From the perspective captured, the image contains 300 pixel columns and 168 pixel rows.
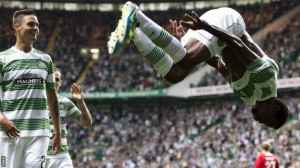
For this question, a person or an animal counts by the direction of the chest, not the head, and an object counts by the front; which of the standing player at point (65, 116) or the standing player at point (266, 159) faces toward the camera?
the standing player at point (65, 116)

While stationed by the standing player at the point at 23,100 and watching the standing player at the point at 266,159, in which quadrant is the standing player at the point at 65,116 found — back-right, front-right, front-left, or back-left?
front-left

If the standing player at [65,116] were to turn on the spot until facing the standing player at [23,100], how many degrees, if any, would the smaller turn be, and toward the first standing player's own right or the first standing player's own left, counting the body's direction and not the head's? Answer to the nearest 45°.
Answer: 0° — they already face them

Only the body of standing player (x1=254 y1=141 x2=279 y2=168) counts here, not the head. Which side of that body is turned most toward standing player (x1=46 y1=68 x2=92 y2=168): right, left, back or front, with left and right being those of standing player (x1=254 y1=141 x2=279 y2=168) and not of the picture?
back

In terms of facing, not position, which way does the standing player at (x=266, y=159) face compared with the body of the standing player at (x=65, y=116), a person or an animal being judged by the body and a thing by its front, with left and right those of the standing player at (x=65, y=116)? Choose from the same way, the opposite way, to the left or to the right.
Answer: the opposite way

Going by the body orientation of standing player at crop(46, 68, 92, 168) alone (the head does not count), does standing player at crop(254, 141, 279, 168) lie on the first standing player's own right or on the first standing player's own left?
on the first standing player's own left

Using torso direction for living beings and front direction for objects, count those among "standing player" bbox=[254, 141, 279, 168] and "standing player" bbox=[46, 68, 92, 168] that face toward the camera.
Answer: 1

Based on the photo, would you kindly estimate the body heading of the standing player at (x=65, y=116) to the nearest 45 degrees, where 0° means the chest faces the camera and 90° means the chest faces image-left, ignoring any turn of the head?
approximately 0°

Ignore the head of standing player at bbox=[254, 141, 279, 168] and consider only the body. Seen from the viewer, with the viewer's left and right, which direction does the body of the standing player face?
facing away from the viewer and to the left of the viewer

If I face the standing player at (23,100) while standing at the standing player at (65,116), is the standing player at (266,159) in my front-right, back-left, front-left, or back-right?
back-left

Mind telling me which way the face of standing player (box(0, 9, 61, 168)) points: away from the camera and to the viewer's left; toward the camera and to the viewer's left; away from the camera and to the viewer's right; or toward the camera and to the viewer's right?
toward the camera and to the viewer's right

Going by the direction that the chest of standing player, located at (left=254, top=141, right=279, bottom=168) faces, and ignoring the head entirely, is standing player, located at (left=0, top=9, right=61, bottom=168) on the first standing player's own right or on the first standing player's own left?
on the first standing player's own left

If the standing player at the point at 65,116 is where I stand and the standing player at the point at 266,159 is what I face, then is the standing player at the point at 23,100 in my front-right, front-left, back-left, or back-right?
back-right
